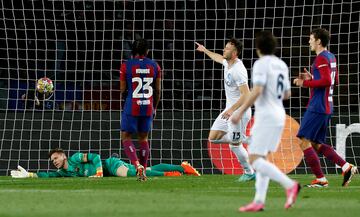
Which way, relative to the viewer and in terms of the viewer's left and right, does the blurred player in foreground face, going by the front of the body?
facing away from the viewer and to the left of the viewer

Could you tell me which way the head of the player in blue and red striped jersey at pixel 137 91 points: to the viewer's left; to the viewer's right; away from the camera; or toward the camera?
away from the camera

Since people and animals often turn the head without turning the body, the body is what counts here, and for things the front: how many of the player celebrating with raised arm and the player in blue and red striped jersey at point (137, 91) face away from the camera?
1

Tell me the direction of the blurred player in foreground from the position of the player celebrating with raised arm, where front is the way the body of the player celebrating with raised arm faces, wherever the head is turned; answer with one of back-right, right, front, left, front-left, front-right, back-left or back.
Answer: front-left

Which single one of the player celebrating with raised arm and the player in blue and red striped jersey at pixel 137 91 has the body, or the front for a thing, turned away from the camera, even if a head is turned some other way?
the player in blue and red striped jersey

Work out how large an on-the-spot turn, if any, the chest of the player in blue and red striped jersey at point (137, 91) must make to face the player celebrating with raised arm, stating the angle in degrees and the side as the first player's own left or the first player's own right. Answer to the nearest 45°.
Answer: approximately 90° to the first player's own right

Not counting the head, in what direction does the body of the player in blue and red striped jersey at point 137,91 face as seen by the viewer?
away from the camera

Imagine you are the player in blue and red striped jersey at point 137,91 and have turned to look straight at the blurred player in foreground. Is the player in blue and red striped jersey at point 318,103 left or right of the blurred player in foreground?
left

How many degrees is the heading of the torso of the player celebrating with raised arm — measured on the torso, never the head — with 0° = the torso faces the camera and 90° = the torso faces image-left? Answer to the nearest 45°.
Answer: approximately 45°

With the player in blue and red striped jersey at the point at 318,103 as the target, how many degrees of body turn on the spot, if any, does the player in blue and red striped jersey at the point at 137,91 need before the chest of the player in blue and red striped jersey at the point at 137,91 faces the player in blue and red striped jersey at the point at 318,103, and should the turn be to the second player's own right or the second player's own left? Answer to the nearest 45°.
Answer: approximately 135° to the second player's own right
